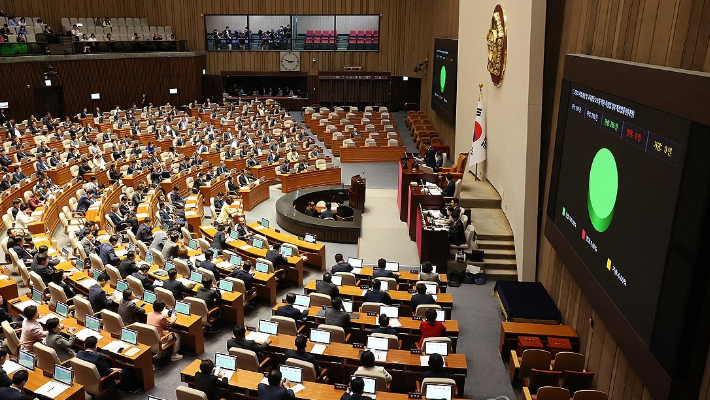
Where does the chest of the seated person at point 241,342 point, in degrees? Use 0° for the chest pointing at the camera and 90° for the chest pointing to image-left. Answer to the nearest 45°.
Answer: approximately 225°

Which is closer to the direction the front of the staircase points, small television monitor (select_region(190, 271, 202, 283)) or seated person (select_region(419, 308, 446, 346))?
the seated person

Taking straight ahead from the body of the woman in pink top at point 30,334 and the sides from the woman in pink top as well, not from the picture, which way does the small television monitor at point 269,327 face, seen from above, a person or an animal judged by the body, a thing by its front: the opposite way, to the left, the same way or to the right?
the opposite way

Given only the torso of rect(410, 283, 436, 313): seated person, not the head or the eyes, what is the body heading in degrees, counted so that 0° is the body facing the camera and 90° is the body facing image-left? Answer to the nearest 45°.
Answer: approximately 180°

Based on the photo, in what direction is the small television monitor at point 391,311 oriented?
toward the camera

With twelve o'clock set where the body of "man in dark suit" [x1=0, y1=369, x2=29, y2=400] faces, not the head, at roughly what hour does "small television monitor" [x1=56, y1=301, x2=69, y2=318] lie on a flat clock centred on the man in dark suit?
The small television monitor is roughly at 11 o'clock from the man in dark suit.

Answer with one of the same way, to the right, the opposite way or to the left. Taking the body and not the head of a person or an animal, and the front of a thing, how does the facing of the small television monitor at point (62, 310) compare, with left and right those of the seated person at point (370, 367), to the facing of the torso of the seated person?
the opposite way

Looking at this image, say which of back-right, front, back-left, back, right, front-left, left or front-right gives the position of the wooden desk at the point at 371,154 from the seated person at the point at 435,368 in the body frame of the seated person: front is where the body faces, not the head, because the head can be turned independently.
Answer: front

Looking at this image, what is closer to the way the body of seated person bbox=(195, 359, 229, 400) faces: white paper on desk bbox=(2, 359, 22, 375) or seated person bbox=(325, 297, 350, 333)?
the seated person

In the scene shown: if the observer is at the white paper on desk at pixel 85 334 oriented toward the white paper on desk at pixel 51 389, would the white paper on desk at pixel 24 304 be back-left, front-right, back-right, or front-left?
back-right

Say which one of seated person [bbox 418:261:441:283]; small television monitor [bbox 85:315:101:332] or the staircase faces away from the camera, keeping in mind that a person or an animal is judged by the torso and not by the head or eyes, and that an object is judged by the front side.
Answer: the seated person

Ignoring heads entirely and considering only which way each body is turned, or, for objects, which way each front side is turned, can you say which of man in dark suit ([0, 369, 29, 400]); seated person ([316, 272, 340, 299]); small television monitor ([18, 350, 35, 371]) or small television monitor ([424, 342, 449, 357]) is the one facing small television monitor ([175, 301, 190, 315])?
the man in dark suit

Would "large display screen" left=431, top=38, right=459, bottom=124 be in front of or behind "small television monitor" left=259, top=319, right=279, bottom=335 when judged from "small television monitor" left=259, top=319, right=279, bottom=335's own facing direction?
behind

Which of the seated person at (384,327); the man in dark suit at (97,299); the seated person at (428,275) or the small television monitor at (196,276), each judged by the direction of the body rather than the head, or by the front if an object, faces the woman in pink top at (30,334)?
the small television monitor

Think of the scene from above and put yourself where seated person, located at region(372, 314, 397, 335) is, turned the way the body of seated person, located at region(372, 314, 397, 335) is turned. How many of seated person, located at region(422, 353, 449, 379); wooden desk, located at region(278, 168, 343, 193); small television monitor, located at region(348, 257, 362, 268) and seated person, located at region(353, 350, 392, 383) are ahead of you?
2

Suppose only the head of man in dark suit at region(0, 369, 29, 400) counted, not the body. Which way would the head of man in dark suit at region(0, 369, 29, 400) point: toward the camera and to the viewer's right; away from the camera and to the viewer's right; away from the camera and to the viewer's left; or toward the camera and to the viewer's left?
away from the camera and to the viewer's right

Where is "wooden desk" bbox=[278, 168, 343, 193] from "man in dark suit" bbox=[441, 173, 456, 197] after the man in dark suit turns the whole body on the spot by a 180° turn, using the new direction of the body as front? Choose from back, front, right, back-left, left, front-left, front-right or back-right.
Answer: back-left

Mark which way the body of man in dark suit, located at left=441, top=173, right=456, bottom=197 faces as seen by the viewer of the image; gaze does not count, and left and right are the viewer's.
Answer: facing to the left of the viewer

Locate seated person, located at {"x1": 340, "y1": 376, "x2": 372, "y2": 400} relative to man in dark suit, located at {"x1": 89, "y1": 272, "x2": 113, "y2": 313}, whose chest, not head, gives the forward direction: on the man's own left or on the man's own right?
on the man's own right

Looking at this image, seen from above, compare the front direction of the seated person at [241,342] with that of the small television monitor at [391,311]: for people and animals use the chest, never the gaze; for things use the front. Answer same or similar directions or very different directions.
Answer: very different directions
